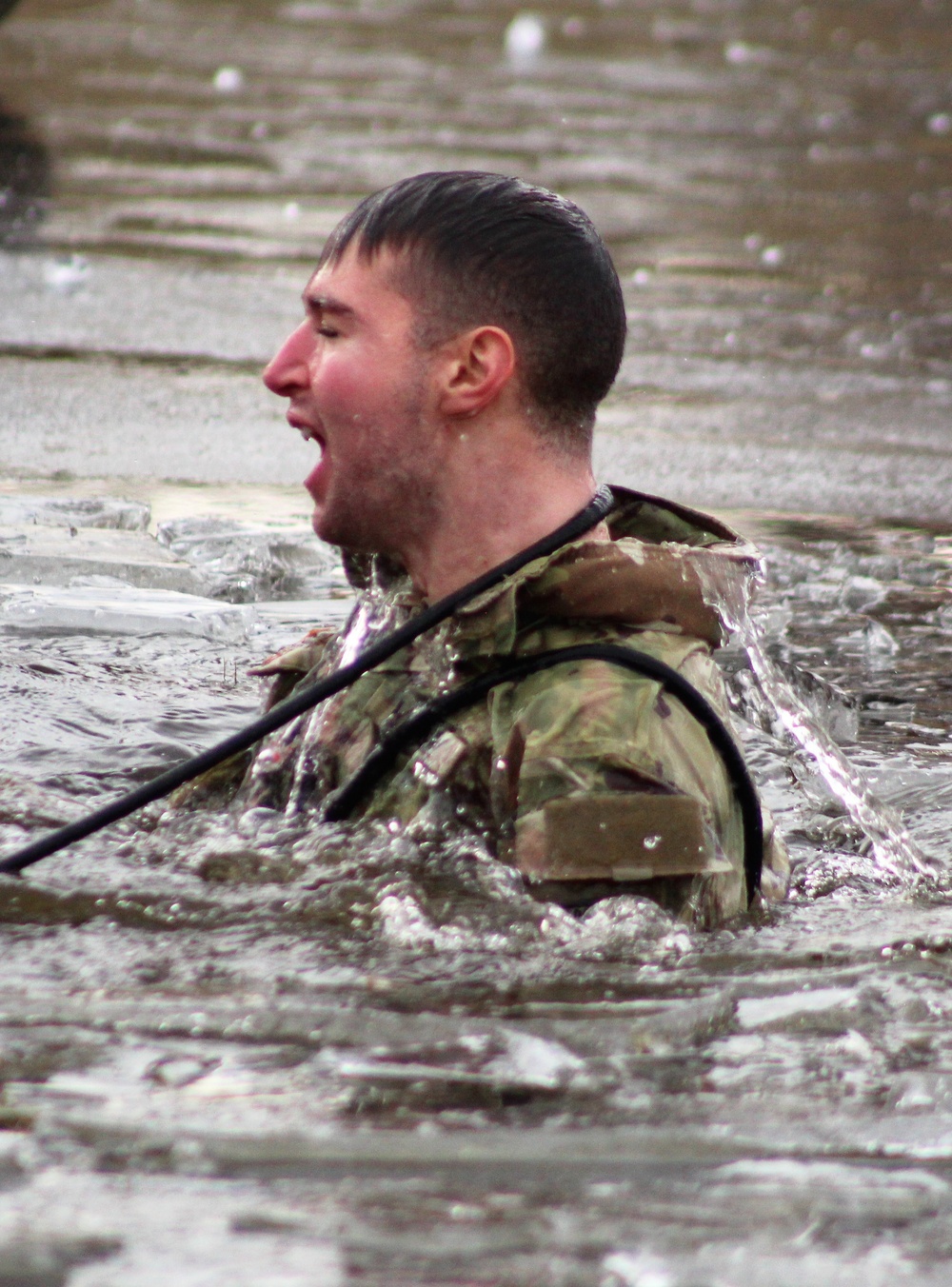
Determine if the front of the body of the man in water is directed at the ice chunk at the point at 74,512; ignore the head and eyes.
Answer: no

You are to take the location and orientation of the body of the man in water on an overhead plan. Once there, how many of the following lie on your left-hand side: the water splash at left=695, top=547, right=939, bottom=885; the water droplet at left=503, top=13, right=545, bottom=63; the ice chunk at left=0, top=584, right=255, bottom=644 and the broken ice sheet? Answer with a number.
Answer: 0

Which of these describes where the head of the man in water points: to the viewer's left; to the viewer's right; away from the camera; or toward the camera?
to the viewer's left

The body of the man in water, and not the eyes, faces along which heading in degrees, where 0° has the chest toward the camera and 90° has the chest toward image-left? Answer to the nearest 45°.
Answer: approximately 90°

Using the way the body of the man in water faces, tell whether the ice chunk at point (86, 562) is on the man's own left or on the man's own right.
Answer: on the man's own right

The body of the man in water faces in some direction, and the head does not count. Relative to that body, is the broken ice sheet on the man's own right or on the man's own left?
on the man's own right

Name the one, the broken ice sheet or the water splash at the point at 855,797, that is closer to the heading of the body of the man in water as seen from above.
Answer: the broken ice sheet

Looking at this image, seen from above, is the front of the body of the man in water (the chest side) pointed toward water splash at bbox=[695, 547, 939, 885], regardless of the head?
no

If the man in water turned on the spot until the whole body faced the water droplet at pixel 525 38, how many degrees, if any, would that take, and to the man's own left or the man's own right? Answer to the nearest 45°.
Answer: approximately 90° to the man's own right

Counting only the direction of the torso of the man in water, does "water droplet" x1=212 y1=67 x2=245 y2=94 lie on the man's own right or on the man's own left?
on the man's own right

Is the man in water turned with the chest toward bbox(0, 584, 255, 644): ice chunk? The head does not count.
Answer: no

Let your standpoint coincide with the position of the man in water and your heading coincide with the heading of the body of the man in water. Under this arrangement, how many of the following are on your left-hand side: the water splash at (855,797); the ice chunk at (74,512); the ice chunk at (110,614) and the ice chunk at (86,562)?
0

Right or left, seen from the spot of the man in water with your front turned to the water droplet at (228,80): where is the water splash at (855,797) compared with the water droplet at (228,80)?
right
